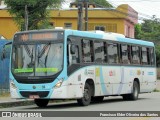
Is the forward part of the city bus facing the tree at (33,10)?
no

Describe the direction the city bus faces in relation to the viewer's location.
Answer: facing the viewer and to the left of the viewer
